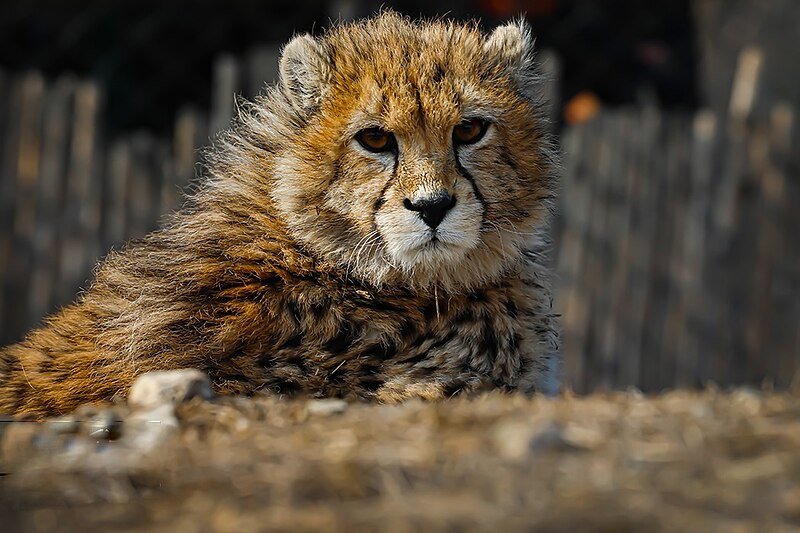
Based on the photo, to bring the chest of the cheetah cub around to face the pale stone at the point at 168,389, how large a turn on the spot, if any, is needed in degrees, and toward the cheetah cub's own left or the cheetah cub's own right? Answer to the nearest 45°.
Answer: approximately 90° to the cheetah cub's own right

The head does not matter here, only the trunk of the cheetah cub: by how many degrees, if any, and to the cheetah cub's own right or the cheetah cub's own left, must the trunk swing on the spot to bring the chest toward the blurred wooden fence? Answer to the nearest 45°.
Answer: approximately 90° to the cheetah cub's own left

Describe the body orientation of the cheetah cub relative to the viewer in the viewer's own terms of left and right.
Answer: facing the viewer and to the right of the viewer
